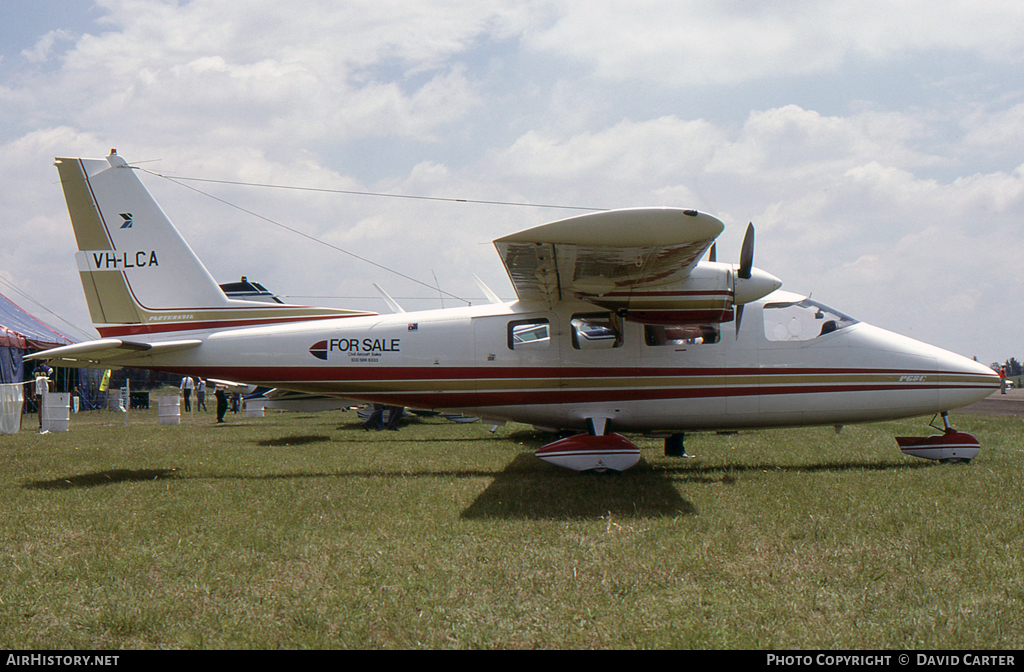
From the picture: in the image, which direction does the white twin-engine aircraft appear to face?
to the viewer's right
